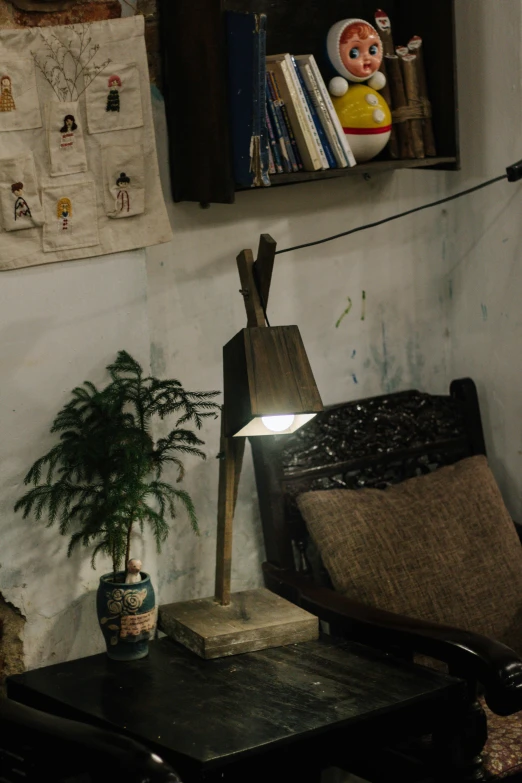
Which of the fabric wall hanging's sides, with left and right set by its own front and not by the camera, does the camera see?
front

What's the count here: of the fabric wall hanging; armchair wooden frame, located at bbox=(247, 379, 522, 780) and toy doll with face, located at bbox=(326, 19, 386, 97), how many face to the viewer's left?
0

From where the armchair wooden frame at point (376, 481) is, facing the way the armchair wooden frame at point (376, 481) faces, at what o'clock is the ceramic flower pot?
The ceramic flower pot is roughly at 3 o'clock from the armchair wooden frame.

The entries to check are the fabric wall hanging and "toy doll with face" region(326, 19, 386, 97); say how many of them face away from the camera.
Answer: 0

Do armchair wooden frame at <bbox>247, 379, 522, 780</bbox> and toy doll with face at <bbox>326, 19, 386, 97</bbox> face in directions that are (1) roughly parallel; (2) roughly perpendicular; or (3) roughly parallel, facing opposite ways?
roughly parallel

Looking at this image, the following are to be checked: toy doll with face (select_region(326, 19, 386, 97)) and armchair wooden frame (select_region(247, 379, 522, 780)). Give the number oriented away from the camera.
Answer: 0
